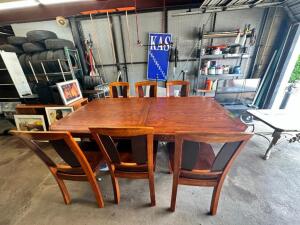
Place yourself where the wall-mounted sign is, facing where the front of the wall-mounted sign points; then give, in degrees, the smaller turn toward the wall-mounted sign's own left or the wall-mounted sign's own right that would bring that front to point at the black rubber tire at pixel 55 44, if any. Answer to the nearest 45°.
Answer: approximately 90° to the wall-mounted sign's own right

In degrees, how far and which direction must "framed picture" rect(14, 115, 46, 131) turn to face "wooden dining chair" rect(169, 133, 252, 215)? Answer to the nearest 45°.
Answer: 0° — it already faces it

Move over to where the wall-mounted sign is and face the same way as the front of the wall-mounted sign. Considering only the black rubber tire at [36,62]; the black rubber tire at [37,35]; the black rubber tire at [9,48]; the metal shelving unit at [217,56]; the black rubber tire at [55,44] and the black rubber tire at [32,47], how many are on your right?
5

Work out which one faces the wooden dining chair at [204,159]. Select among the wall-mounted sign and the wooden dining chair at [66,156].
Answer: the wall-mounted sign

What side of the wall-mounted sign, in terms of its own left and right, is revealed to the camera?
front

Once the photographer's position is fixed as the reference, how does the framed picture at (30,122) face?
facing the viewer

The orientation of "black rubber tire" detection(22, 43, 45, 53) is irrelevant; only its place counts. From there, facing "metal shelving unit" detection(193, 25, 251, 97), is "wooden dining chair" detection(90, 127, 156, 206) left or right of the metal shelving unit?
right

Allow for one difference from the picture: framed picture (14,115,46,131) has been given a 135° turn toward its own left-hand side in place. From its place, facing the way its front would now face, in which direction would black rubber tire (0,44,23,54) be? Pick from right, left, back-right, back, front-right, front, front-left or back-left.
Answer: front-left

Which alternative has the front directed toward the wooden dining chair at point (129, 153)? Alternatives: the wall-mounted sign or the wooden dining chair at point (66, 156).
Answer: the wall-mounted sign

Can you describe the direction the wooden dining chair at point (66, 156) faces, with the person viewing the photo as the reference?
facing away from the viewer and to the right of the viewer

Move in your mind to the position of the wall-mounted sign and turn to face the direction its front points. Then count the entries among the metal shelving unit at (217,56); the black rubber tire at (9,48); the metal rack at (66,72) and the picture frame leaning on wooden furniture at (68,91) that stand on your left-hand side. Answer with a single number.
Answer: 1

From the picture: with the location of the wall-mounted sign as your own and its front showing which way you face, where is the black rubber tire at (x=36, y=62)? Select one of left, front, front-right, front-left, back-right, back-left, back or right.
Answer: right

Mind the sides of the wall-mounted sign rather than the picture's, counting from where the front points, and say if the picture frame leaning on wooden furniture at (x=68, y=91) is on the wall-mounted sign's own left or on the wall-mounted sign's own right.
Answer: on the wall-mounted sign's own right

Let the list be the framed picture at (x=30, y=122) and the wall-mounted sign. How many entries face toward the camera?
2

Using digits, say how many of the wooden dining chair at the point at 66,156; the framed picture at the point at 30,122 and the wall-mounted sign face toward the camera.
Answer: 2
